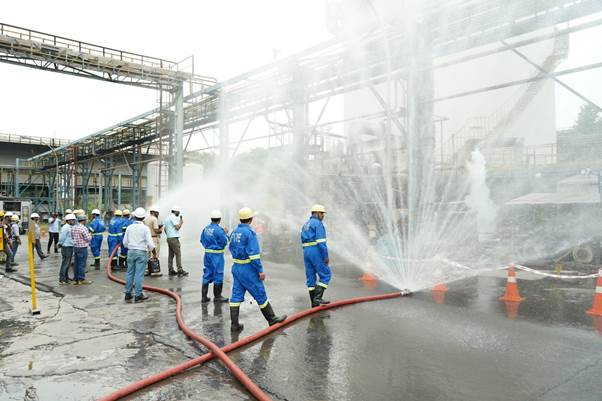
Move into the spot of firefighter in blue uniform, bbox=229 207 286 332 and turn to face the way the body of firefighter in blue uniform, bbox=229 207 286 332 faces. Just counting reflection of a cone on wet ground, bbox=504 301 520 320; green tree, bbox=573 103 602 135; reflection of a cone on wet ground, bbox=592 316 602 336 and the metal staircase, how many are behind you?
0

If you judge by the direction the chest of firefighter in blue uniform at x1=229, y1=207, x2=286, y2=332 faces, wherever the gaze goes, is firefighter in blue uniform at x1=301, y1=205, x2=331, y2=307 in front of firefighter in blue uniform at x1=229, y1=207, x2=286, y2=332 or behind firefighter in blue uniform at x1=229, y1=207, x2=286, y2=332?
in front

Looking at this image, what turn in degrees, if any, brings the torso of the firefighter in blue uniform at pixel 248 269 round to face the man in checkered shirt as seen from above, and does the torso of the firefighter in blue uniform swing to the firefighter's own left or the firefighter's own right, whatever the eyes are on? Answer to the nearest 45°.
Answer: approximately 90° to the firefighter's own left

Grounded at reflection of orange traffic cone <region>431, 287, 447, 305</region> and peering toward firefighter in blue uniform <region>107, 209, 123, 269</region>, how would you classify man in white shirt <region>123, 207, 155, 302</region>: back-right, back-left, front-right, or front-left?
front-left

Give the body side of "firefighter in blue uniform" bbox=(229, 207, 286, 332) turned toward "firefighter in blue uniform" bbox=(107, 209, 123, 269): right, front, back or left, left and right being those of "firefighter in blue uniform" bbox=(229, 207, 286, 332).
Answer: left

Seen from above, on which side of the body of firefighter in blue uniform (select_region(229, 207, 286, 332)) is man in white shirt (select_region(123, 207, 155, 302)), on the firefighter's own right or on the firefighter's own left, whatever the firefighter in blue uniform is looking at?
on the firefighter's own left

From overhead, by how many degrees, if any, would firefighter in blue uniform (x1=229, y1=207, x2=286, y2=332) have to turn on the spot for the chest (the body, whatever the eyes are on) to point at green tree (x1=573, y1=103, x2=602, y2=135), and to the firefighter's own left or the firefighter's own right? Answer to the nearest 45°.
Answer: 0° — they already face it

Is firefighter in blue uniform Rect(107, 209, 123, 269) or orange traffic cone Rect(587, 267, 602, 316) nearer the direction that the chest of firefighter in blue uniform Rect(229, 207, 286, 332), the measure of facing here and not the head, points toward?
the orange traffic cone

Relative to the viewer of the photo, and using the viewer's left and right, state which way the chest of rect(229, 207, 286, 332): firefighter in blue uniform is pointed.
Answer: facing away from the viewer and to the right of the viewer

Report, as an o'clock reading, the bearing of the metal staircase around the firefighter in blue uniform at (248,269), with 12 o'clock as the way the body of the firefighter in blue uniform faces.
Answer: The metal staircase is roughly at 12 o'clock from the firefighter in blue uniform.

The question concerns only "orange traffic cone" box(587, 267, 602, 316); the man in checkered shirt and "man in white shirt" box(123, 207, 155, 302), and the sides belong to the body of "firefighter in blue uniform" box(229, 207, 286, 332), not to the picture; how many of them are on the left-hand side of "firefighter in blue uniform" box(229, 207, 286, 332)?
2

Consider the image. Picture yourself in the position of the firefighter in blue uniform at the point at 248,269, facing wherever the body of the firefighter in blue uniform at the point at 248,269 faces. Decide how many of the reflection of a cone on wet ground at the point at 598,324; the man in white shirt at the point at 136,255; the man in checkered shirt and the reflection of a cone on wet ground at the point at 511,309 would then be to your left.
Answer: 2

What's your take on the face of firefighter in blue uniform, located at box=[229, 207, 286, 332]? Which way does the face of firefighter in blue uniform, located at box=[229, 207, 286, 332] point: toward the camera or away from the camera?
away from the camera

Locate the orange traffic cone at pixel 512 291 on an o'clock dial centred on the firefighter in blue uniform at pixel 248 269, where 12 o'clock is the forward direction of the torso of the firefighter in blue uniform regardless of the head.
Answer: The orange traffic cone is roughly at 1 o'clock from the firefighter in blue uniform.

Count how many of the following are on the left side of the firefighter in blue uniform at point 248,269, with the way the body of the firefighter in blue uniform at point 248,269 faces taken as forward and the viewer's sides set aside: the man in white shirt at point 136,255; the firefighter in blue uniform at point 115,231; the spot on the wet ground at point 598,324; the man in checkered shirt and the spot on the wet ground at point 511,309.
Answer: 3

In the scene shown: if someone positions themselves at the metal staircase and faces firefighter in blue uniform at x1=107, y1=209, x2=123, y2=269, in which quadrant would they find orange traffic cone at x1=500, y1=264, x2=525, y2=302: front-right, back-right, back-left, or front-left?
front-left
